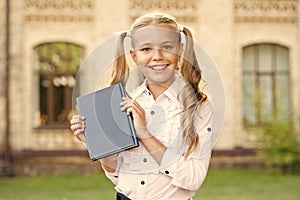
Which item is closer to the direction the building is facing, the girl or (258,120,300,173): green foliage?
the girl

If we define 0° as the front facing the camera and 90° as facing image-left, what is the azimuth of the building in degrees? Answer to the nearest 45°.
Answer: approximately 0°

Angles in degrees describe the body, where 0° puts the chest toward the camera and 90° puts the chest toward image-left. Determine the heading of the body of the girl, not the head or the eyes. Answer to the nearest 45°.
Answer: approximately 45°

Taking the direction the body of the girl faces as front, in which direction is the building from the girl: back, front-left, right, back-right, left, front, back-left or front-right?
back-right

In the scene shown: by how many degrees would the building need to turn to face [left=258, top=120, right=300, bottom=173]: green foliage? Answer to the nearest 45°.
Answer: approximately 90° to its left

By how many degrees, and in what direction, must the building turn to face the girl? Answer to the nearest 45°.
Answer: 0° — it already faces them
